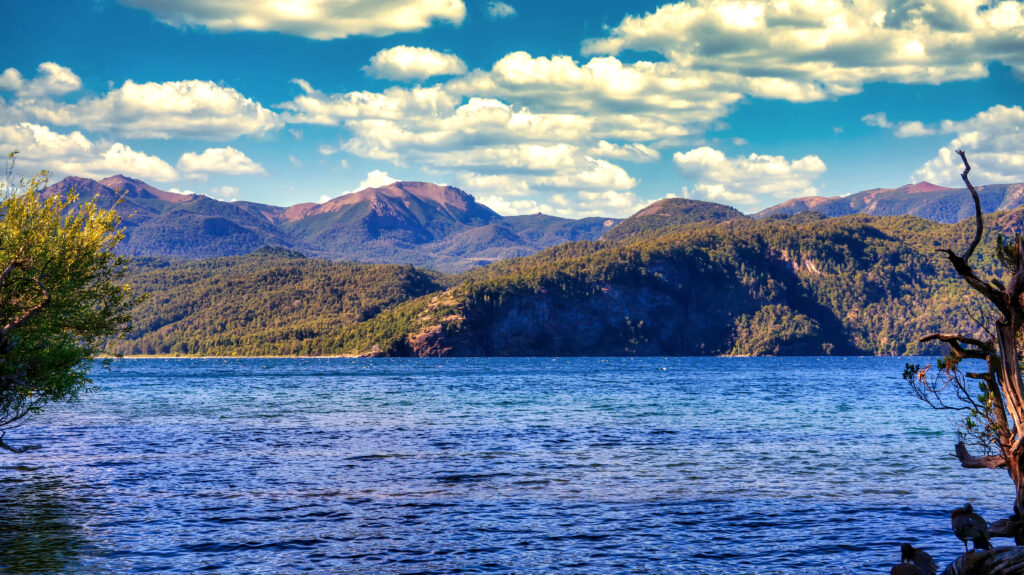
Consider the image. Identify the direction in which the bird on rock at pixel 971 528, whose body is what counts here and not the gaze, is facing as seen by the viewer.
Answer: to the viewer's left

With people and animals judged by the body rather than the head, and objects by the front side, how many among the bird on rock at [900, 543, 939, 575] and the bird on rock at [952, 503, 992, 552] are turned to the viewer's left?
2

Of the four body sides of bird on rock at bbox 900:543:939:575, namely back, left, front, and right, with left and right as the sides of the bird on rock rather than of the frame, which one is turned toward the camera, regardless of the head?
left

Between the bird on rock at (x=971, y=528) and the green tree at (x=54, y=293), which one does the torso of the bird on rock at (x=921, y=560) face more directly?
the green tree
